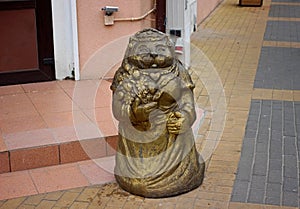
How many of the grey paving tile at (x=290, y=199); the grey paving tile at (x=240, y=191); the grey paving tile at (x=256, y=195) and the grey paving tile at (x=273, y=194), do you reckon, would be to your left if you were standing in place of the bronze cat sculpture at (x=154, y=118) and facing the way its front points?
4

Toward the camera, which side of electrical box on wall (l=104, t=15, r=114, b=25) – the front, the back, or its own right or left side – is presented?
front

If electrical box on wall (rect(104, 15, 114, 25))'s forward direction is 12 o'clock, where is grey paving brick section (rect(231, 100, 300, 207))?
The grey paving brick section is roughly at 11 o'clock from the electrical box on wall.

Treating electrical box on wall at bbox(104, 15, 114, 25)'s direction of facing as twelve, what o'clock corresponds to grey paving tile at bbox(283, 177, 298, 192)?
The grey paving tile is roughly at 11 o'clock from the electrical box on wall.

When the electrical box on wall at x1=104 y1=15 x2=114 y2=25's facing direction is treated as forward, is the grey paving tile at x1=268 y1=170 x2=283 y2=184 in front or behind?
in front

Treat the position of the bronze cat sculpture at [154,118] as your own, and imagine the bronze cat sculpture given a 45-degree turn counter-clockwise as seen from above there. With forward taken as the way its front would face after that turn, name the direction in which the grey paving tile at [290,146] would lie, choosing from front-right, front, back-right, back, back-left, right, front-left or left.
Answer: left

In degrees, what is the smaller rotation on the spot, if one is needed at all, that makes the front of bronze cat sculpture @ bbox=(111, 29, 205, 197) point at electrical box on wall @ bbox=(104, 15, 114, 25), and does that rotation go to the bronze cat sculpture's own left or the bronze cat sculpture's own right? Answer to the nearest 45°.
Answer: approximately 180°

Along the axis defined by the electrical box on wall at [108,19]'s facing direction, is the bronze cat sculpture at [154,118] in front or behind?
in front

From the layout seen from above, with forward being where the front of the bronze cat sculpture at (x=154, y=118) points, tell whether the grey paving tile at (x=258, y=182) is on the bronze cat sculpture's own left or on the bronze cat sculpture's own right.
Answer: on the bronze cat sculpture's own left

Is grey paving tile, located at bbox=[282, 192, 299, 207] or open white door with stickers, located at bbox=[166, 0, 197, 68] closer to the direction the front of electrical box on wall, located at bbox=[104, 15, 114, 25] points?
the grey paving tile

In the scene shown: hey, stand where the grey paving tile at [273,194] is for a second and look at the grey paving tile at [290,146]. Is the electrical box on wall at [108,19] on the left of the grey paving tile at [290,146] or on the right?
left

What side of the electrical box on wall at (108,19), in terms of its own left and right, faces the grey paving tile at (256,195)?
front

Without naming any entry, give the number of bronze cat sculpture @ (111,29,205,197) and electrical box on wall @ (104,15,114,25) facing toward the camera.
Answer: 2
